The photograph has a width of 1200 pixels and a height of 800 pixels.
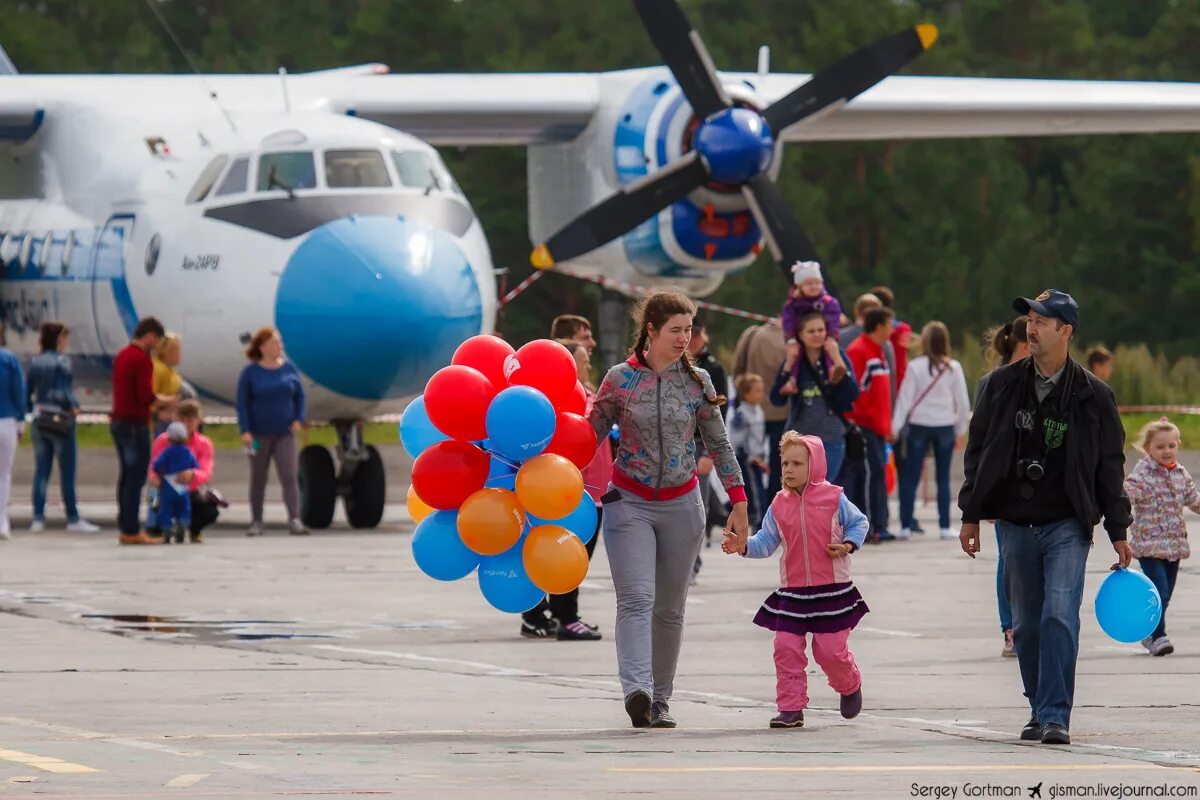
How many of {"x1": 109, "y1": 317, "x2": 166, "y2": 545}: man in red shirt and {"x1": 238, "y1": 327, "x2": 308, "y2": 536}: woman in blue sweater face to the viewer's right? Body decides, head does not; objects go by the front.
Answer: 1

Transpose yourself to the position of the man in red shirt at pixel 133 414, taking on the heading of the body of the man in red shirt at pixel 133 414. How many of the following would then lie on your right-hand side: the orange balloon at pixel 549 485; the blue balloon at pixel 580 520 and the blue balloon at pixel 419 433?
3

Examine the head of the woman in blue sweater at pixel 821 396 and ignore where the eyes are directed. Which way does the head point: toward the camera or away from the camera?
toward the camera

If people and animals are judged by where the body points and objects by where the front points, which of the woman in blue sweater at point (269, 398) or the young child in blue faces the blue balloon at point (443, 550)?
the woman in blue sweater

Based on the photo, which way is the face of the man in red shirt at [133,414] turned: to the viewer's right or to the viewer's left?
to the viewer's right

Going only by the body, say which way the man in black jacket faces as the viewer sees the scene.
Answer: toward the camera

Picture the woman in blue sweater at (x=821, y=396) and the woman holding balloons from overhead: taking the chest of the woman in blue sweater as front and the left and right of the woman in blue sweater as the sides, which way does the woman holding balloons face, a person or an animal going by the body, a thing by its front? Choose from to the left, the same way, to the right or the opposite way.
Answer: the same way

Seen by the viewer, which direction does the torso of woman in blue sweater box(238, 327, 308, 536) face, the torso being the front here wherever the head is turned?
toward the camera

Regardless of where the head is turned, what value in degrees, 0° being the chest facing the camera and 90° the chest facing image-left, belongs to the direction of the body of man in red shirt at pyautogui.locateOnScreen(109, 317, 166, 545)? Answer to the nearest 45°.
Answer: approximately 270°

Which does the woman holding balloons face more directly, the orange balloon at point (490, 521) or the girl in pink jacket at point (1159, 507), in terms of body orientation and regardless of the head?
the orange balloon

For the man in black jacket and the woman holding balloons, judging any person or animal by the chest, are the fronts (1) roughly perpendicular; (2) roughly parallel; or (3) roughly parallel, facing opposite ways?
roughly parallel

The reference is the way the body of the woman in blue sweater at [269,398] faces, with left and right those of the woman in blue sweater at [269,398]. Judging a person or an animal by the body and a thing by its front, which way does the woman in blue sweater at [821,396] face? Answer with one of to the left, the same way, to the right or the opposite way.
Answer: the same way

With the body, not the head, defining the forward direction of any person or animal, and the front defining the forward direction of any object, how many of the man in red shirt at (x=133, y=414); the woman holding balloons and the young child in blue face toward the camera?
1

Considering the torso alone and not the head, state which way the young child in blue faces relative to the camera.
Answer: away from the camera

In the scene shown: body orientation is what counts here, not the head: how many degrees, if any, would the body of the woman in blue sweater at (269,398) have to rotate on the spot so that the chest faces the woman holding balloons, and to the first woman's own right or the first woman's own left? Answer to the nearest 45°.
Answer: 0° — they already face them

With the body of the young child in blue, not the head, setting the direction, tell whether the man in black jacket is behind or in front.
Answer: behind
